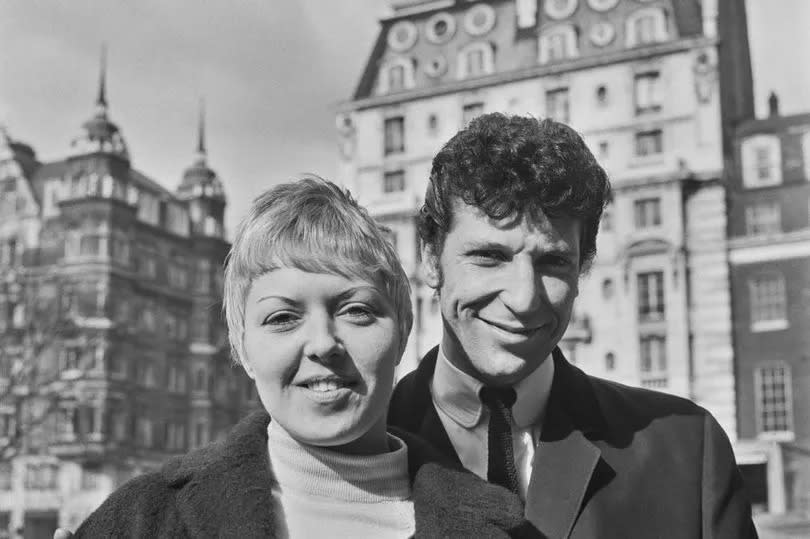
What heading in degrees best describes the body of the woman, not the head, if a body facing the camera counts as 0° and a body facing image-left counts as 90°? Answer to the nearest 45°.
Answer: approximately 0°

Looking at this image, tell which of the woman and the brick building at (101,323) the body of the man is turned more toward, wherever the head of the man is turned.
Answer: the woman

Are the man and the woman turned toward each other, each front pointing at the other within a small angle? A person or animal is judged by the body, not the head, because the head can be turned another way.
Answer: no

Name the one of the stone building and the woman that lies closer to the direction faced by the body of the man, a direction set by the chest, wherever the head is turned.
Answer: the woman

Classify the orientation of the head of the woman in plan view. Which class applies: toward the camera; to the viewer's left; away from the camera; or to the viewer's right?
toward the camera

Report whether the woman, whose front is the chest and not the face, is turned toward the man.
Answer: no

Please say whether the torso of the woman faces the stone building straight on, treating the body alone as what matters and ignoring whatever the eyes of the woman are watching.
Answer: no

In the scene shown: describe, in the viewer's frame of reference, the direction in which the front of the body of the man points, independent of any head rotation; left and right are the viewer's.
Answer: facing the viewer and to the left of the viewer

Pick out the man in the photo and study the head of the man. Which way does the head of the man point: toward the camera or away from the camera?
toward the camera

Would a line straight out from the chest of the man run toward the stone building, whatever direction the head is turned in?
no
